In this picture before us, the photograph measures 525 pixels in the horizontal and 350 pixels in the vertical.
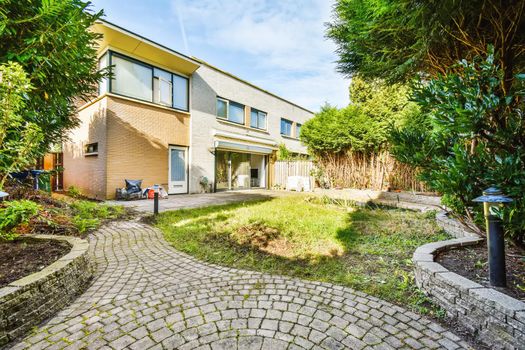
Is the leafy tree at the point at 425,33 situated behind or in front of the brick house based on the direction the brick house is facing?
in front

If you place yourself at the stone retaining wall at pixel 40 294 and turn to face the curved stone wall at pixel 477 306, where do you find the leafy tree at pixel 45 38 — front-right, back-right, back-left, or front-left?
back-left

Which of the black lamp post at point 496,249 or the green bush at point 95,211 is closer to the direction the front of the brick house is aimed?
the black lamp post

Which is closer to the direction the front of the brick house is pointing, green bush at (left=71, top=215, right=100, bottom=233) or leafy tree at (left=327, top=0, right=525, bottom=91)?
the leafy tree

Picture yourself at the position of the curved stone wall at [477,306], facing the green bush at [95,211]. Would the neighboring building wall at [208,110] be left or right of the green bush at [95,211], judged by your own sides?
right

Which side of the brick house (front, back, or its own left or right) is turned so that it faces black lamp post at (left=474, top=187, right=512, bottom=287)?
front

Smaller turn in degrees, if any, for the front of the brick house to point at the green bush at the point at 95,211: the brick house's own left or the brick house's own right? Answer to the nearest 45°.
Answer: approximately 45° to the brick house's own right

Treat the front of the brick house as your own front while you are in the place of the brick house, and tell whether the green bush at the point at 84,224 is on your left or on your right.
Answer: on your right

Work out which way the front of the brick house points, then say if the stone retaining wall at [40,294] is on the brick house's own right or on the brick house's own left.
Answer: on the brick house's own right

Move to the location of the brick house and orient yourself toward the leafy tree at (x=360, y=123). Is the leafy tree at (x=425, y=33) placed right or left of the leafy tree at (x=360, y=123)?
right
